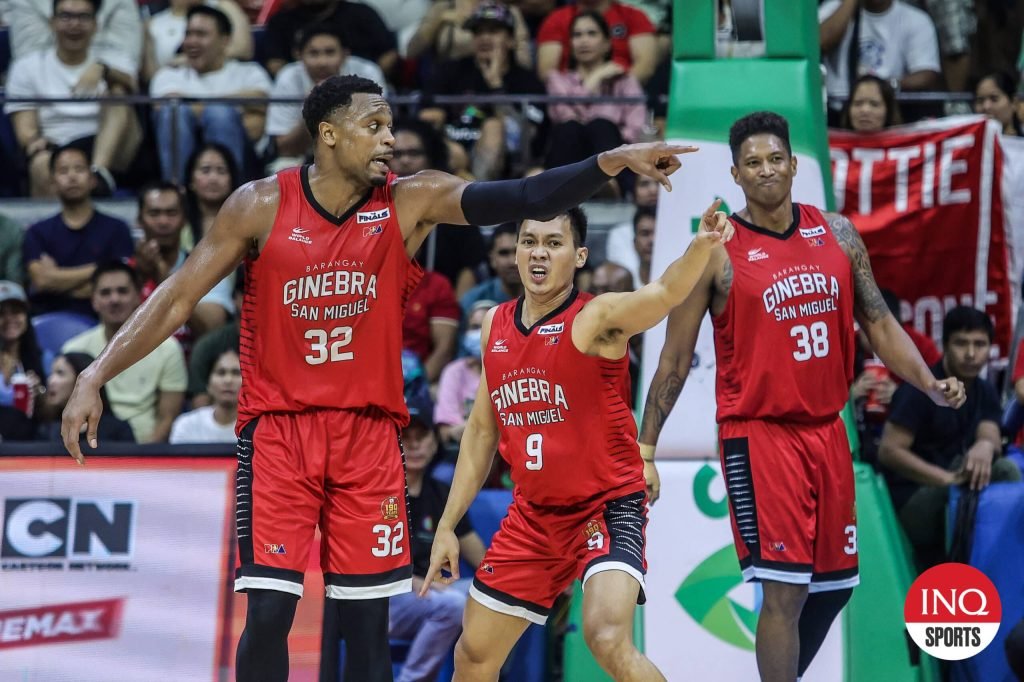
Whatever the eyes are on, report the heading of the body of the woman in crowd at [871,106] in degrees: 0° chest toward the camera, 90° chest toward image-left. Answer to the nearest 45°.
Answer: approximately 0°

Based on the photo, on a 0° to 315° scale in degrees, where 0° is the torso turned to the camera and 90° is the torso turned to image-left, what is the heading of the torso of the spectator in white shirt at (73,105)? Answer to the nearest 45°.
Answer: approximately 0°

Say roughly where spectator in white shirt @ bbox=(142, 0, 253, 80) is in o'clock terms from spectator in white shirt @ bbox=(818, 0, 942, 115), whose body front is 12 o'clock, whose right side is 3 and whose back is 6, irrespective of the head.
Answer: spectator in white shirt @ bbox=(142, 0, 253, 80) is roughly at 3 o'clock from spectator in white shirt @ bbox=(818, 0, 942, 115).

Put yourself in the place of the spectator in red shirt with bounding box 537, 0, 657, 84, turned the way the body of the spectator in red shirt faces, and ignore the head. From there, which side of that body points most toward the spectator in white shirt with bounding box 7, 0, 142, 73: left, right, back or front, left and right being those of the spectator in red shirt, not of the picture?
right

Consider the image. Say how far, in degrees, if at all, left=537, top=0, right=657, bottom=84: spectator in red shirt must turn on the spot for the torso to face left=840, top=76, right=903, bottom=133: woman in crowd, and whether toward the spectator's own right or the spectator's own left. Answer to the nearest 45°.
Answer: approximately 45° to the spectator's own left

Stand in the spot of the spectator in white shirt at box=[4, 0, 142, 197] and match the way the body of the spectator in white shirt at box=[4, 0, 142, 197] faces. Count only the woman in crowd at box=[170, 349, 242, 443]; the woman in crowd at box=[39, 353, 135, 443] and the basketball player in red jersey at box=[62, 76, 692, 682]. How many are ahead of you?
3

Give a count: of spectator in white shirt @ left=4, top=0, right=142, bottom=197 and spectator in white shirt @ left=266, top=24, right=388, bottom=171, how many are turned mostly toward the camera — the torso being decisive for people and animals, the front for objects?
2

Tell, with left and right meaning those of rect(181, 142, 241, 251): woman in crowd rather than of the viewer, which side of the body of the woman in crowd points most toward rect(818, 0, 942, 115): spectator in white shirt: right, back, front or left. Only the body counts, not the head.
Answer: left

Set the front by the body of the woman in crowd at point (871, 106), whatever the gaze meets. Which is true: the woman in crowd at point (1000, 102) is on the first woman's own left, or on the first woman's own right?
on the first woman's own left

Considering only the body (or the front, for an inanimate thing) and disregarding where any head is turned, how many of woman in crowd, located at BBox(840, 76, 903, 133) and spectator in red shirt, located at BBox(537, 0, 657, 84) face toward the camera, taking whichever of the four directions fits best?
2

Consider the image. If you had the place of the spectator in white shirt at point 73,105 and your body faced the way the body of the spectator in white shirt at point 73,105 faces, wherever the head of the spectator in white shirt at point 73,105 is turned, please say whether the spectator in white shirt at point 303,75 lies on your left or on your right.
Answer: on your left

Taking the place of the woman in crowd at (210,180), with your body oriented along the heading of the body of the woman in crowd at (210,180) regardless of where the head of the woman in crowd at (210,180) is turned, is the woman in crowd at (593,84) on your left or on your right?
on your left

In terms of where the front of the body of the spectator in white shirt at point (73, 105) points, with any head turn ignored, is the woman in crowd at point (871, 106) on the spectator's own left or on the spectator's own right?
on the spectator's own left

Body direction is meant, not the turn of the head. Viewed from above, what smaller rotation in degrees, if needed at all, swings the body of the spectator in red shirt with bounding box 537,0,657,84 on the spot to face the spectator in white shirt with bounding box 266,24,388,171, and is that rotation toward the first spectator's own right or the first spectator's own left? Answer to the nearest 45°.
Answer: approximately 90° to the first spectator's own right
